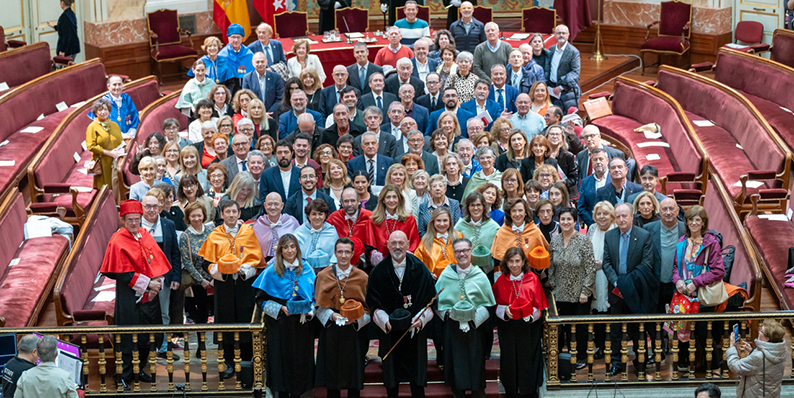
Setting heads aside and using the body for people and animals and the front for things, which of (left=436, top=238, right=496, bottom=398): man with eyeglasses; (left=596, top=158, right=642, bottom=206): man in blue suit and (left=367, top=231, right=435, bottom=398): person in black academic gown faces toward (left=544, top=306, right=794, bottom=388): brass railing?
the man in blue suit

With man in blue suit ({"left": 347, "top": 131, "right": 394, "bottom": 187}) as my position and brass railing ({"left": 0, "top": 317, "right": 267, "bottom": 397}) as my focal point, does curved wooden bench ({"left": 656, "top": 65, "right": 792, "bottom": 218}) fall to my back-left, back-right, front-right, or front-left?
back-left

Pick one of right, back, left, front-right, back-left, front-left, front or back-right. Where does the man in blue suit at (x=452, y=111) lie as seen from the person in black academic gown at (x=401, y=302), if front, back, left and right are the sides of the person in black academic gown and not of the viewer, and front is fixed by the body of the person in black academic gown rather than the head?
back

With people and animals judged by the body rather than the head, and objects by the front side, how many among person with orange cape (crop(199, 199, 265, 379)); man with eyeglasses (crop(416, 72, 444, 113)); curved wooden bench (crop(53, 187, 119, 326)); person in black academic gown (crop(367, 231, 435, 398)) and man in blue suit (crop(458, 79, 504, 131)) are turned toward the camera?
4

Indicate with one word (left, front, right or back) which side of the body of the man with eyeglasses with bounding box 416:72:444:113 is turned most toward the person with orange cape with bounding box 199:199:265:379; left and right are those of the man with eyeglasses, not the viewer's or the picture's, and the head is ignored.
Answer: front

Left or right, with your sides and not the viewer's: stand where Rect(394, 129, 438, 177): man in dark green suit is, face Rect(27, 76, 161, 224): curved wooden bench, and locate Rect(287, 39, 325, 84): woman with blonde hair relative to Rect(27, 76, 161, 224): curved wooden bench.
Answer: right
